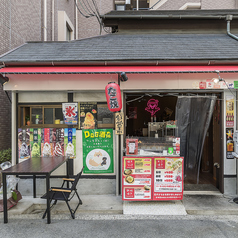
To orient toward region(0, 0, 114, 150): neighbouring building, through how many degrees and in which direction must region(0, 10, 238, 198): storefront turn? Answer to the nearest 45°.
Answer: approximately 135° to its right

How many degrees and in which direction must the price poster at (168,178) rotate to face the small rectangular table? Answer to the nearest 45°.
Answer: approximately 45° to its right

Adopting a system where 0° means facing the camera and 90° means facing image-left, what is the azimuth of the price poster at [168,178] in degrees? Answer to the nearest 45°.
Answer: approximately 0°

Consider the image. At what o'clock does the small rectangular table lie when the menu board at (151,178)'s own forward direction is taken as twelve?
The small rectangular table is roughly at 2 o'clock from the menu board.

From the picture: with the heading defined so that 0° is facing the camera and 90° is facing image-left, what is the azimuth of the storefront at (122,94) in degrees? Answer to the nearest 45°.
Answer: approximately 0°

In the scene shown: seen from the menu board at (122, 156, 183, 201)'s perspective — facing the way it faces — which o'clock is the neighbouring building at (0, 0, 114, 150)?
The neighbouring building is roughly at 4 o'clock from the menu board.
